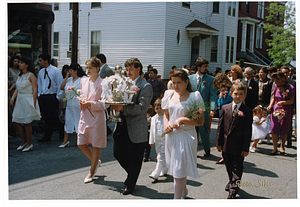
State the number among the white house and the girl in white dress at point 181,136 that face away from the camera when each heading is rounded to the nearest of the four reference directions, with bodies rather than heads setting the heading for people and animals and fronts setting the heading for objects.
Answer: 0

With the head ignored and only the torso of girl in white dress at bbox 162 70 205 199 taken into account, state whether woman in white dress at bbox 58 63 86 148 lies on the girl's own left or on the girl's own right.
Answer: on the girl's own right

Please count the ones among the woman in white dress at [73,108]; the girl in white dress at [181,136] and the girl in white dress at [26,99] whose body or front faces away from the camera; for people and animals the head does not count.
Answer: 0

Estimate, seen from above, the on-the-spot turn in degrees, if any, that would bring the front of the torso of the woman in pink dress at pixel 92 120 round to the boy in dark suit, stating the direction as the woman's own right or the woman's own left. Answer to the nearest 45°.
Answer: approximately 90° to the woman's own left

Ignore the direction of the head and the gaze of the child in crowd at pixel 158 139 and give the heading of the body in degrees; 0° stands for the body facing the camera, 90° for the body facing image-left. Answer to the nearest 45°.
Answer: approximately 45°

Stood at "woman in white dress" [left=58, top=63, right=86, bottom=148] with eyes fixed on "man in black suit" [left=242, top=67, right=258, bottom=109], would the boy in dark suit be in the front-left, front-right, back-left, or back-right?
front-right

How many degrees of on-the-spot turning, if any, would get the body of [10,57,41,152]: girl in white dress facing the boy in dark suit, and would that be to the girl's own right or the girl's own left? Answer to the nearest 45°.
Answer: approximately 90° to the girl's own left

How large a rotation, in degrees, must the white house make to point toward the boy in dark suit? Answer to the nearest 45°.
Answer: approximately 45° to its right

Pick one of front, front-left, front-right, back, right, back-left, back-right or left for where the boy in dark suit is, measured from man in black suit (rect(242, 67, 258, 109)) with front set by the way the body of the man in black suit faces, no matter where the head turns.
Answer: front-left

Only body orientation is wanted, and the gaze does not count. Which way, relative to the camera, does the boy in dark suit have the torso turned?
toward the camera

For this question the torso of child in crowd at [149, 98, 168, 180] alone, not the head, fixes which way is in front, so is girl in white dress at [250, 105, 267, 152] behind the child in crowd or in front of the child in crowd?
behind

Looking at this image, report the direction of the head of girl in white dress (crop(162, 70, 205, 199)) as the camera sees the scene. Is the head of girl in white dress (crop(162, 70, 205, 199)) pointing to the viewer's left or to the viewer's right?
to the viewer's left

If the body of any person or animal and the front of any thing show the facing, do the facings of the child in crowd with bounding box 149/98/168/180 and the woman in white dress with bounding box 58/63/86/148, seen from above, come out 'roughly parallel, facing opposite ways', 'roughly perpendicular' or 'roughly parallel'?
roughly parallel

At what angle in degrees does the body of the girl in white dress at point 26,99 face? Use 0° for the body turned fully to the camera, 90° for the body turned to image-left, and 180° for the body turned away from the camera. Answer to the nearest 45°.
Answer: approximately 45°

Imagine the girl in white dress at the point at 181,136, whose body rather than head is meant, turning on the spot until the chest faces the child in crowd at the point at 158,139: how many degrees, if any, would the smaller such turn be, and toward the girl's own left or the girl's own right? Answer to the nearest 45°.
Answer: approximately 135° to the girl's own right

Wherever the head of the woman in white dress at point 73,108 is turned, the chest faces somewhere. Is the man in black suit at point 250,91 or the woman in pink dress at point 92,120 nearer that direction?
the woman in pink dress
